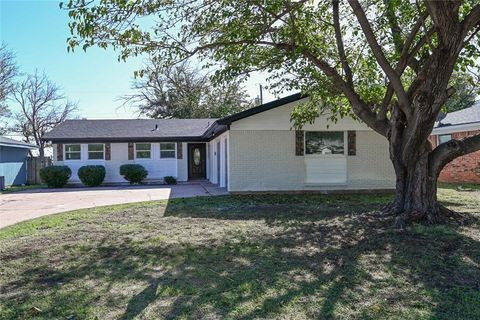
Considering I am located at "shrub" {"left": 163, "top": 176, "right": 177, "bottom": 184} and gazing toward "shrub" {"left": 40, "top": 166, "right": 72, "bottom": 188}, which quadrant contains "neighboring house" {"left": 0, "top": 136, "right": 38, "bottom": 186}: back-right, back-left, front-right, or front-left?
front-right

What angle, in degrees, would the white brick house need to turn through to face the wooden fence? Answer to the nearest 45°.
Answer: approximately 135° to its right

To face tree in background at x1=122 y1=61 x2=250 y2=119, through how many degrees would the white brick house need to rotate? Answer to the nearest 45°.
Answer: approximately 180°

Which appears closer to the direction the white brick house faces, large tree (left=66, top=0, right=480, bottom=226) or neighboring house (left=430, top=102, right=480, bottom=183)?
the large tree

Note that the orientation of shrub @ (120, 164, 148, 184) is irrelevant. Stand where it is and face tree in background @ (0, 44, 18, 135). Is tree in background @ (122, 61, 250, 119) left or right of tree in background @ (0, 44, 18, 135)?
right

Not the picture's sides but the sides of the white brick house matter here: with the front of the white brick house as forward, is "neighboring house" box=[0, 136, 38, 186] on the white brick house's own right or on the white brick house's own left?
on the white brick house's own right

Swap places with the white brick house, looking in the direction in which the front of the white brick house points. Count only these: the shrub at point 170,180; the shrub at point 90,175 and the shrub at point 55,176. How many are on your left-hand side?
0

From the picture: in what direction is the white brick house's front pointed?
toward the camera

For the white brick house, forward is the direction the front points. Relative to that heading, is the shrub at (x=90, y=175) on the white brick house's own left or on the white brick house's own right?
on the white brick house's own right

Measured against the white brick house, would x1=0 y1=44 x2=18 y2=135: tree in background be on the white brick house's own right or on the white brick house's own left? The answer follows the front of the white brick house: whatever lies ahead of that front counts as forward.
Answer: on the white brick house's own right

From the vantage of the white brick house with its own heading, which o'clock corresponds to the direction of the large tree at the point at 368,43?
The large tree is roughly at 12 o'clock from the white brick house.

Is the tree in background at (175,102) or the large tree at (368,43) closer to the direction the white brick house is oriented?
the large tree
